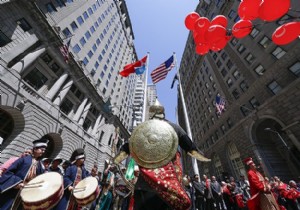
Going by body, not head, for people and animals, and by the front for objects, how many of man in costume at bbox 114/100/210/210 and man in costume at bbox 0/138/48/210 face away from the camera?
1

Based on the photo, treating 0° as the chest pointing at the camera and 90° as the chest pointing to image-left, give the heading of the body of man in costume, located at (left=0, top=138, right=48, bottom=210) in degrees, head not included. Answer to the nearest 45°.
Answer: approximately 315°

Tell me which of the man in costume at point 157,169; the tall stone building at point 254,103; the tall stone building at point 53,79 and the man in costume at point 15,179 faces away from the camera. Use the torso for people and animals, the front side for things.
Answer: the man in costume at point 157,169

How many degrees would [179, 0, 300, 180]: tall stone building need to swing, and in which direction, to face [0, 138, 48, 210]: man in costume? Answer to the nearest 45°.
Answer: approximately 45° to its left

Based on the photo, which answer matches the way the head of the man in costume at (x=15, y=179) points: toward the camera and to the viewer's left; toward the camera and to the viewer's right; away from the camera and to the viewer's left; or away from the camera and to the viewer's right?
toward the camera and to the viewer's right

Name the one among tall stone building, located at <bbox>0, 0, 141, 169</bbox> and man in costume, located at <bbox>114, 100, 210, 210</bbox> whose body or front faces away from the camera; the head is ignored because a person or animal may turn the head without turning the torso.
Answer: the man in costume

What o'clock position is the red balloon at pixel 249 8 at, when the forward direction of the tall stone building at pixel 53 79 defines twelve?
The red balloon is roughly at 1 o'clock from the tall stone building.

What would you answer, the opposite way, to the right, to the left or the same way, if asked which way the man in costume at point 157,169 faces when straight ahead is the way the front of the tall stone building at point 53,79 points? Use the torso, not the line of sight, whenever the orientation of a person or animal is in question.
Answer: to the left

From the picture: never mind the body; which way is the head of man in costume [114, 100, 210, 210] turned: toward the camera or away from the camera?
away from the camera

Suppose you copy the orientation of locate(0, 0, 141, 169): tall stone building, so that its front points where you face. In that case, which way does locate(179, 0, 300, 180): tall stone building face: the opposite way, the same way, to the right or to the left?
the opposite way

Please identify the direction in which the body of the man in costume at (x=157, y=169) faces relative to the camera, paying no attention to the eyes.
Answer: away from the camera

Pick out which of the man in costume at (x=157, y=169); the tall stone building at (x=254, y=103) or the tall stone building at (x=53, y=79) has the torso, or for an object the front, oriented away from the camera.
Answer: the man in costume
